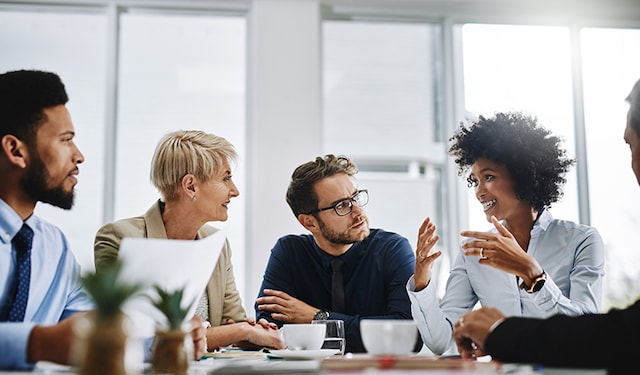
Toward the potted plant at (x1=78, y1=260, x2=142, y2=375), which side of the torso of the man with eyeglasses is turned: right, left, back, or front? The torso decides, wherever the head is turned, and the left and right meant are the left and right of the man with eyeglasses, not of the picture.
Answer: front

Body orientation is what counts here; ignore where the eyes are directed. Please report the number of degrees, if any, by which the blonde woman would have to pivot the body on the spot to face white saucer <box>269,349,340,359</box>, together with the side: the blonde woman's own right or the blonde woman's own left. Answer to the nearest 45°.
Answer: approximately 45° to the blonde woman's own right

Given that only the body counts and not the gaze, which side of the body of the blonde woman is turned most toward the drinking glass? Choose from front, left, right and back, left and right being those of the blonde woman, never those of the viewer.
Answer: front

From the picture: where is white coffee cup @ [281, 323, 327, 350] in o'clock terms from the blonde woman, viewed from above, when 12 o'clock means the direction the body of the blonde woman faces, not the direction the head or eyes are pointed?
The white coffee cup is roughly at 1 o'clock from the blonde woman.

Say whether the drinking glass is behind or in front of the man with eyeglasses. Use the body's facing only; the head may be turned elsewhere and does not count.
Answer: in front

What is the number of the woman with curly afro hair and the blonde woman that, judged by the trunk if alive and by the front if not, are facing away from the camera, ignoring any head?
0

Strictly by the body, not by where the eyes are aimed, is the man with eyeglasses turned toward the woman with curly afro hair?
no

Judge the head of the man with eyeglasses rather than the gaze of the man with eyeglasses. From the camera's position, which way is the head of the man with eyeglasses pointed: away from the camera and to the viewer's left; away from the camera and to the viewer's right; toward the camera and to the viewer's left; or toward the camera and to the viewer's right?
toward the camera and to the viewer's right

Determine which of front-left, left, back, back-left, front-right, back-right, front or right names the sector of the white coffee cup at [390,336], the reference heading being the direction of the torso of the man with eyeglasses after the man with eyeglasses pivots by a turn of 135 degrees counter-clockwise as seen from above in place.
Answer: back-right

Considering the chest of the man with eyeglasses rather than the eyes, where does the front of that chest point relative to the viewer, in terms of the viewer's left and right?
facing the viewer

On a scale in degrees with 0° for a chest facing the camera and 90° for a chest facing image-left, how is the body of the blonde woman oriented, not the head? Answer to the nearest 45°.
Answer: approximately 315°

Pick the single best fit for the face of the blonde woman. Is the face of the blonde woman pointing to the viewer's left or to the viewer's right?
to the viewer's right

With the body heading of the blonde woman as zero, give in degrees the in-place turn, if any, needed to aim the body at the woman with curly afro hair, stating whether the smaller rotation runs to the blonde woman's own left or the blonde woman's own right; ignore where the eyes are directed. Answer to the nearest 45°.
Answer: approximately 45° to the blonde woman's own left

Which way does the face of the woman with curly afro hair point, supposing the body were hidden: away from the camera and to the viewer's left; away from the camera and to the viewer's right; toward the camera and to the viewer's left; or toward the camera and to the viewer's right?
toward the camera and to the viewer's left

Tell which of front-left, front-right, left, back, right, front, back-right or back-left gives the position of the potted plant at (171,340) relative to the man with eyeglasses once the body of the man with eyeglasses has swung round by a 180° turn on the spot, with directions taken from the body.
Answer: back

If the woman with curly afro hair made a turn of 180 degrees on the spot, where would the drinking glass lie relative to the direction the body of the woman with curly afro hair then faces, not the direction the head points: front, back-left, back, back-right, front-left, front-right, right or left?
back

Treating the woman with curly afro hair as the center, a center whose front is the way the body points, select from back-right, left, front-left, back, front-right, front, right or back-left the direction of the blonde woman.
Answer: front-right

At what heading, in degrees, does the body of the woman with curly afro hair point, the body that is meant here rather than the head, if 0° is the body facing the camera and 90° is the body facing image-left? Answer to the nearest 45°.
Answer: approximately 45°
